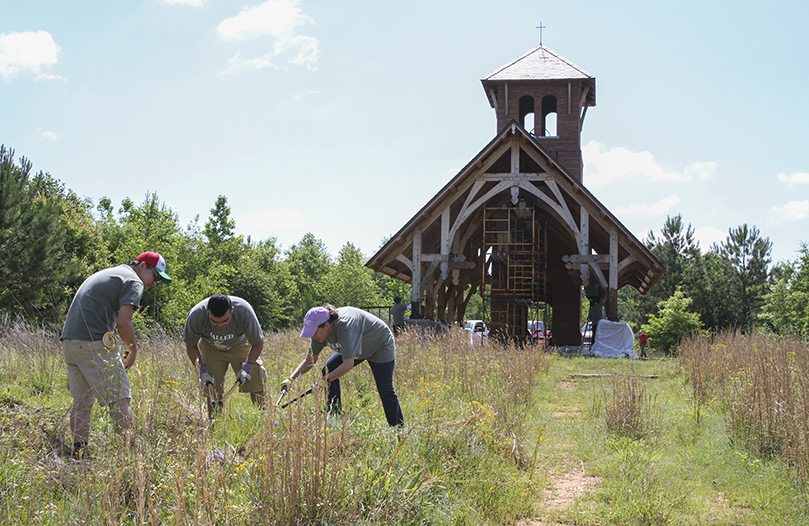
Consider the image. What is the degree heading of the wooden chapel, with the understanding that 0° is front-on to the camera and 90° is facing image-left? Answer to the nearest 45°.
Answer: approximately 0°

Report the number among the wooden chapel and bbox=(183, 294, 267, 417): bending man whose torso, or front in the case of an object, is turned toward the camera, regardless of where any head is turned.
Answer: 2

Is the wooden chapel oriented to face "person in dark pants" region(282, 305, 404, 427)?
yes

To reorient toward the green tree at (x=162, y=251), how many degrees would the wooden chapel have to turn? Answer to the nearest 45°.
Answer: approximately 135° to its right

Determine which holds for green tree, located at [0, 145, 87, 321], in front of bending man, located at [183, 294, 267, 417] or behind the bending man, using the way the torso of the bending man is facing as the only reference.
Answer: behind

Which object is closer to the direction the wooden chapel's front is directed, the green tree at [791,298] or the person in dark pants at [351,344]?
the person in dark pants

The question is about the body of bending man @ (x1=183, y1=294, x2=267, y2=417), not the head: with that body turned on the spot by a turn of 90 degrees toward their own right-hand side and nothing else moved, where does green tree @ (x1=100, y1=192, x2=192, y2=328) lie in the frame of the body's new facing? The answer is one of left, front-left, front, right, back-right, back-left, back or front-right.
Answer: right

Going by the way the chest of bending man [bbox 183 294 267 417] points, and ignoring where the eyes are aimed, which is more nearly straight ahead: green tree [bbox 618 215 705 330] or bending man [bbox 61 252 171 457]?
the bending man

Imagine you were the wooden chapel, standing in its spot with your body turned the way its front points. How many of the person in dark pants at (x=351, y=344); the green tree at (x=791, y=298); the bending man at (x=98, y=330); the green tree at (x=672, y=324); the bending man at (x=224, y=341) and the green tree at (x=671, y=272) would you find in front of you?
3

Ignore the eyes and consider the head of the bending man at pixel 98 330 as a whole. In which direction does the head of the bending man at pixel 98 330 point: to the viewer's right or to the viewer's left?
to the viewer's right
